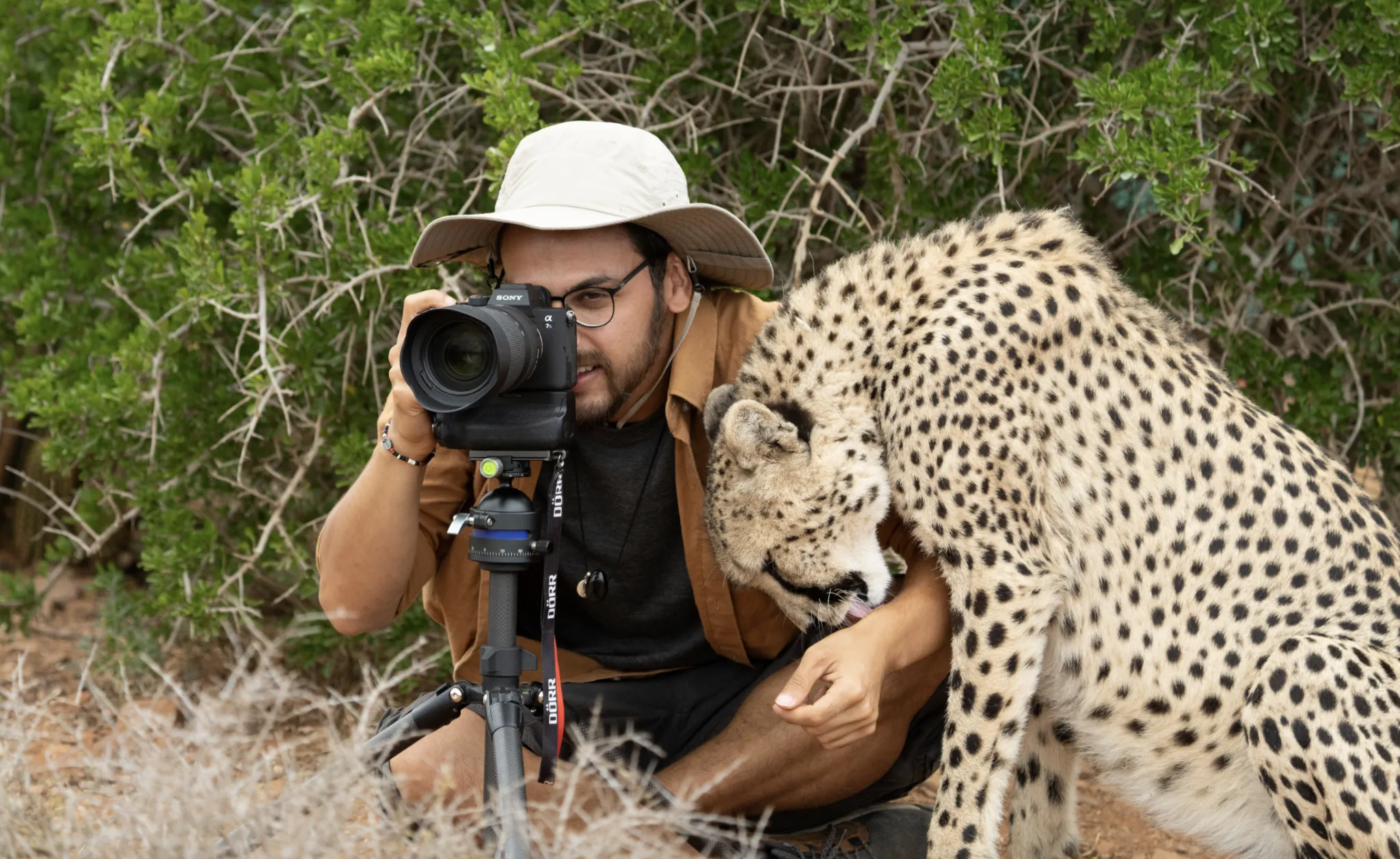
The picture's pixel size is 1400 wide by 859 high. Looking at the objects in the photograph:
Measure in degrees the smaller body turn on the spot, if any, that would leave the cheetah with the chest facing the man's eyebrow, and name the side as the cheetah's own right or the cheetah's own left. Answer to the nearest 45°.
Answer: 0° — it already faces it

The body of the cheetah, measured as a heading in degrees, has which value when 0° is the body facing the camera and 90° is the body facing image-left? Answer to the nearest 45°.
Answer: approximately 90°

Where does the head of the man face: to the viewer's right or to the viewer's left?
to the viewer's left

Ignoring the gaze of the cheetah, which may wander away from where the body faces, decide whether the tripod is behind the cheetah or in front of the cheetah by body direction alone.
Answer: in front

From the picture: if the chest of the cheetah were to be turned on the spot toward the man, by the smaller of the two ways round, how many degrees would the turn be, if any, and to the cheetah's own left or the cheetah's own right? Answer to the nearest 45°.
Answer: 0° — it already faces them

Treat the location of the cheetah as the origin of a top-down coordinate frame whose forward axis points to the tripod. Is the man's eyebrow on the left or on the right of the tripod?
right
